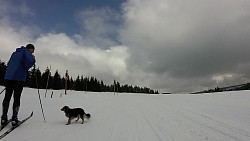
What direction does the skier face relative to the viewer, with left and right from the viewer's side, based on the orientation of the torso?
facing away from the viewer and to the right of the viewer
